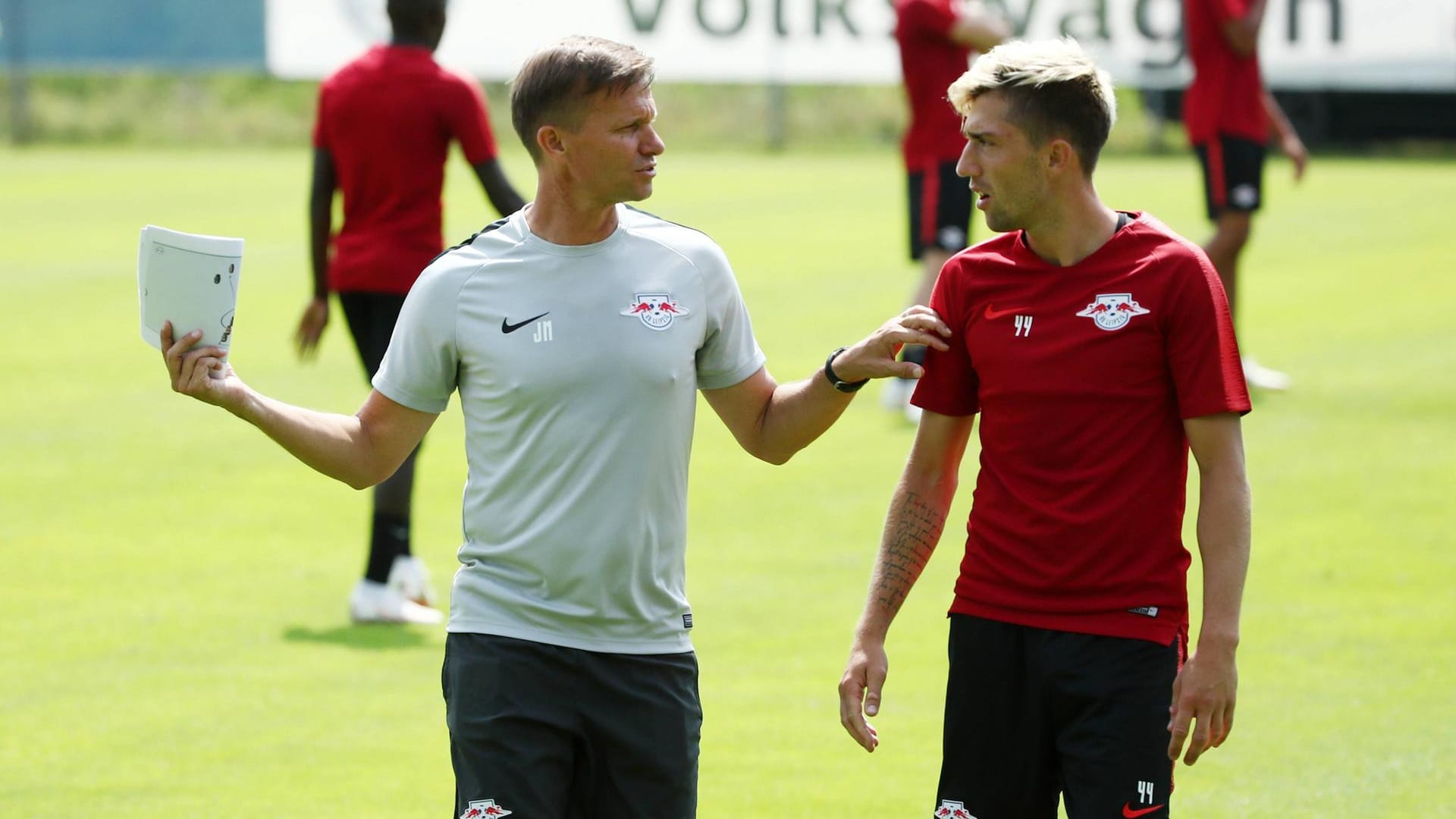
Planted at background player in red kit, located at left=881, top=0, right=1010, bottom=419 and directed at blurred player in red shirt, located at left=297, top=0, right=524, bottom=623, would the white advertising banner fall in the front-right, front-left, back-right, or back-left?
back-right

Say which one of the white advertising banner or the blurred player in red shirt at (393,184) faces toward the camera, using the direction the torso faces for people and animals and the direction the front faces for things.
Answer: the white advertising banner

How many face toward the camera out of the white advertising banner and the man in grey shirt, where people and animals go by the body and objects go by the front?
2

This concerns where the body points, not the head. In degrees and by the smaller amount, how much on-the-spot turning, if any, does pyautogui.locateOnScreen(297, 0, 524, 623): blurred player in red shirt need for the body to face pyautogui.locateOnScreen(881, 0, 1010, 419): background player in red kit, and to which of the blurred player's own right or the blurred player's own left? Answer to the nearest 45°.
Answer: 0° — they already face them

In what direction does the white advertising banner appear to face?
toward the camera

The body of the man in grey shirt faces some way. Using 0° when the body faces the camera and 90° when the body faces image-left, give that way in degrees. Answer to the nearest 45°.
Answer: approximately 0°

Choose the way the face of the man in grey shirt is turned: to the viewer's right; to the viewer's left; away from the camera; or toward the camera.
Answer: to the viewer's right

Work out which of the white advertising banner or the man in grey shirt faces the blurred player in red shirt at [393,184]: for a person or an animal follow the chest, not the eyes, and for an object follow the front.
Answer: the white advertising banner

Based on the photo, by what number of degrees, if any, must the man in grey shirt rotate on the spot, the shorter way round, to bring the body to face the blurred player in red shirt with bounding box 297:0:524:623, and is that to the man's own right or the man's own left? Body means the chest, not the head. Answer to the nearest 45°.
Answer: approximately 180°

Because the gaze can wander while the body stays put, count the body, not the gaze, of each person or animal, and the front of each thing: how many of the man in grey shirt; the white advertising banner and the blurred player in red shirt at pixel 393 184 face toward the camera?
2

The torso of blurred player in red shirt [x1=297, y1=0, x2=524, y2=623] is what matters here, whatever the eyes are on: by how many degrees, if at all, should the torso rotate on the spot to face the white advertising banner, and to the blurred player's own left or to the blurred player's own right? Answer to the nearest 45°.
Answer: approximately 45° to the blurred player's own left

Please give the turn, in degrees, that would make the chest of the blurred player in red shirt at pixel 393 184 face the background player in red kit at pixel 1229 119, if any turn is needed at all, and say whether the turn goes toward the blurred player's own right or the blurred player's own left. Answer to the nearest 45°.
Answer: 0° — they already face them

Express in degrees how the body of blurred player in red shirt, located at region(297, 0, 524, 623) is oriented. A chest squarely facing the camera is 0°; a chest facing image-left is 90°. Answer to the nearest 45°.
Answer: approximately 225°

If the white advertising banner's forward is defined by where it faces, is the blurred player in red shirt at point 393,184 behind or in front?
in front

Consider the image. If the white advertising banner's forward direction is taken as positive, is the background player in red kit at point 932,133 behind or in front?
in front
